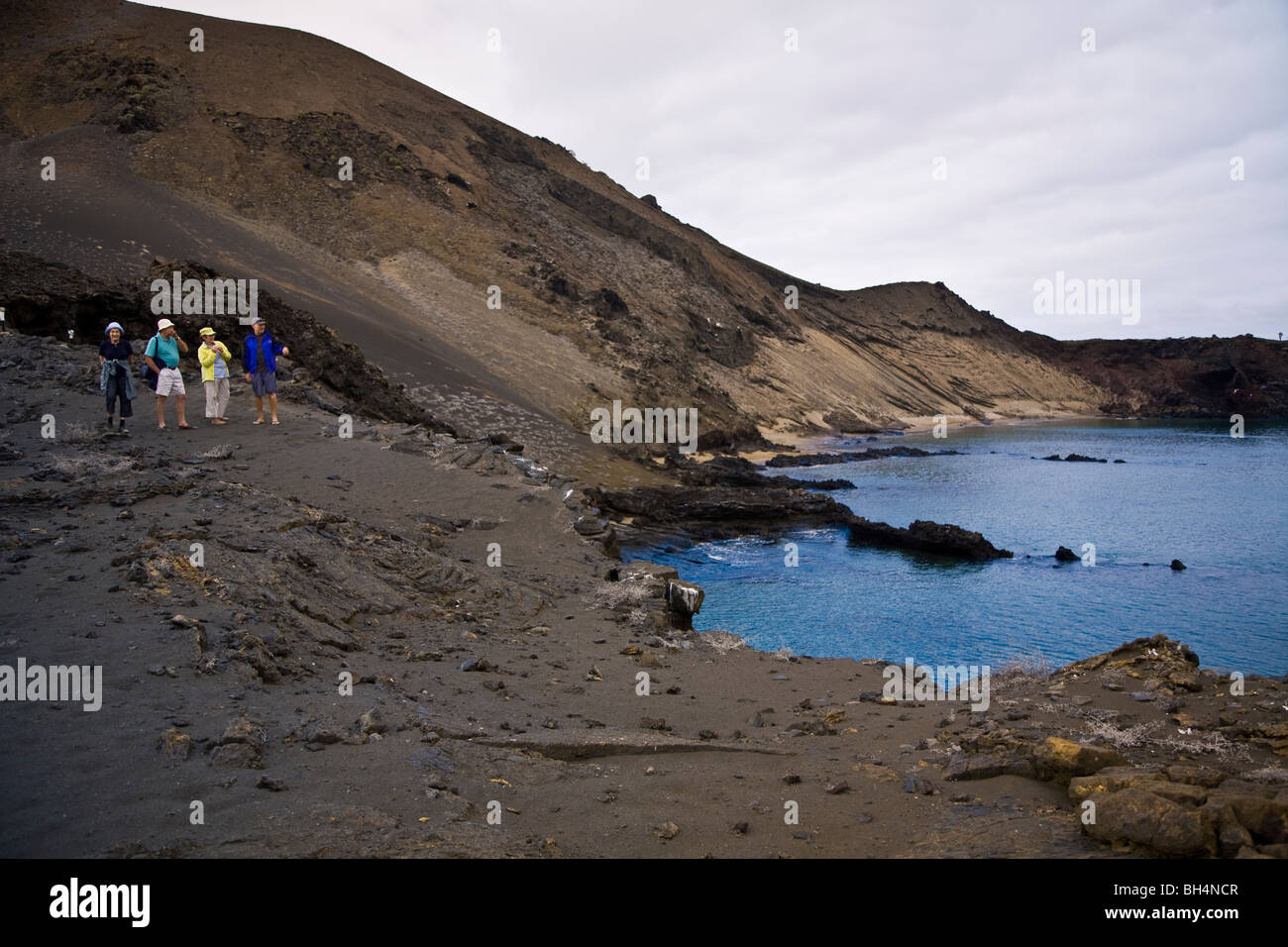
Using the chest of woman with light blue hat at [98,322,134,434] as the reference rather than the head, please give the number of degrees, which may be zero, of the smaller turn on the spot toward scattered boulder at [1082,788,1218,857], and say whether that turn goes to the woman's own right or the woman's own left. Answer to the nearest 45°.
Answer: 0° — they already face it

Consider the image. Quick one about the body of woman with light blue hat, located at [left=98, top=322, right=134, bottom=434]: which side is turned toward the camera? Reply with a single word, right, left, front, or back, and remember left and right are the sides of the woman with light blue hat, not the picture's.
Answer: front

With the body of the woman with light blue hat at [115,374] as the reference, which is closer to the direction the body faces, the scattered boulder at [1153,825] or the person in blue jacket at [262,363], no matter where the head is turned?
the scattered boulder

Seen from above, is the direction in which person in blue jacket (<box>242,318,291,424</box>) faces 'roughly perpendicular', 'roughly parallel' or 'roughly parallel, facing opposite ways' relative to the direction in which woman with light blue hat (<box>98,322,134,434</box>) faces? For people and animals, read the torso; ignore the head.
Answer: roughly parallel

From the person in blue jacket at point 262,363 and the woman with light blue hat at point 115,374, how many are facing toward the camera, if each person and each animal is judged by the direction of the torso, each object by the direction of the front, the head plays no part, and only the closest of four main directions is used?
2

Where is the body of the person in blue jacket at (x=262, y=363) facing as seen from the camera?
toward the camera

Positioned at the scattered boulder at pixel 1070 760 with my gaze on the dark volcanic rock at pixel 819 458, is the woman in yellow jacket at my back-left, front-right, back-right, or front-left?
front-left

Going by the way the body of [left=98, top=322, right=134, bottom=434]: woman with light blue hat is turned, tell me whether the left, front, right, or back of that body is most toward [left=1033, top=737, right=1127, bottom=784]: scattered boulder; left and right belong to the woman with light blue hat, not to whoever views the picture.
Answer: front

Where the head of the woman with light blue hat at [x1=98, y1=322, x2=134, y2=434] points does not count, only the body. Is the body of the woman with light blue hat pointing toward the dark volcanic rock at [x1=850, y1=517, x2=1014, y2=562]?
no

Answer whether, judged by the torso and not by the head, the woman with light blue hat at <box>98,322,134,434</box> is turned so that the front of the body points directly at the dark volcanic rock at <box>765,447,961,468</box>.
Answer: no

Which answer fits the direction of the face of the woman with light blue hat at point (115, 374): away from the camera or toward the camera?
toward the camera

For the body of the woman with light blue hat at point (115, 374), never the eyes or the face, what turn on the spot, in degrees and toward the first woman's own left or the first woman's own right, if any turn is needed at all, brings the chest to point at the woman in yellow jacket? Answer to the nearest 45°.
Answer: approximately 135° to the first woman's own left
